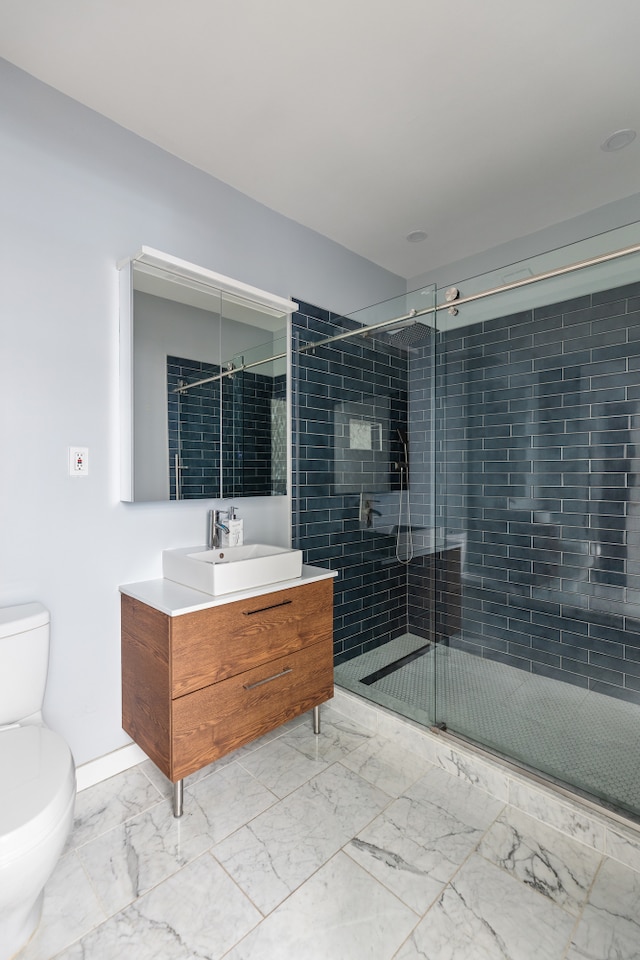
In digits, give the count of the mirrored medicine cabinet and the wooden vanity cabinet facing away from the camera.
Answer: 0

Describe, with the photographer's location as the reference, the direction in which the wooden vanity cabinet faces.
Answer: facing the viewer and to the right of the viewer

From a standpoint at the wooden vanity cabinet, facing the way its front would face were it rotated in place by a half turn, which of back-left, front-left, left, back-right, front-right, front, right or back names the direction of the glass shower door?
back-right
